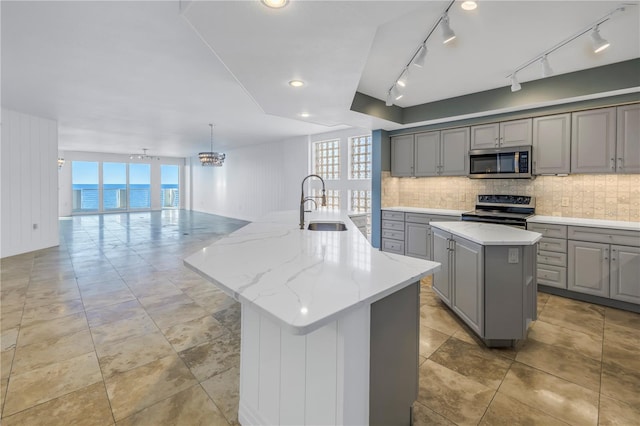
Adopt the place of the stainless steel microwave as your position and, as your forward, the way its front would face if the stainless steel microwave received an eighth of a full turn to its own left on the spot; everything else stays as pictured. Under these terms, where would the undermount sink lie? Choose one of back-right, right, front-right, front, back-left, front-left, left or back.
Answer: right

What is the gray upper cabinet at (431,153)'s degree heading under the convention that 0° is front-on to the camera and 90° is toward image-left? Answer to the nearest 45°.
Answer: approximately 45°

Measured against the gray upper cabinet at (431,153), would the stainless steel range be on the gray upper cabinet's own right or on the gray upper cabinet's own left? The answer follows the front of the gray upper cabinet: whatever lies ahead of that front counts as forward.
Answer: on the gray upper cabinet's own left

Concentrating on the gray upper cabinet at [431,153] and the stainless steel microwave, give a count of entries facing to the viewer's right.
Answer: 0

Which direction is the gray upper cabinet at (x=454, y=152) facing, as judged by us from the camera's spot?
facing the viewer and to the left of the viewer

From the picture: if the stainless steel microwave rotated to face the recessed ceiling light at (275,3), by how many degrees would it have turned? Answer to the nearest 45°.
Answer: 0° — it already faces it

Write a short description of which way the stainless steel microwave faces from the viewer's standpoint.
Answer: facing the viewer

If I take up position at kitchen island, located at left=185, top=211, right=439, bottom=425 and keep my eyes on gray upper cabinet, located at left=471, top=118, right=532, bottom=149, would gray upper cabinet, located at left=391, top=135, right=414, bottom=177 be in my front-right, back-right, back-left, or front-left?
front-left

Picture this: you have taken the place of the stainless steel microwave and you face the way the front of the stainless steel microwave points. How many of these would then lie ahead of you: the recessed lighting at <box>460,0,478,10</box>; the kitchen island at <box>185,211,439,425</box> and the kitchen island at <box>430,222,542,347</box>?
3

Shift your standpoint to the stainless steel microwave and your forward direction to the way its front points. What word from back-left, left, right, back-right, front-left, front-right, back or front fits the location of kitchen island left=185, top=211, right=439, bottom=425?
front

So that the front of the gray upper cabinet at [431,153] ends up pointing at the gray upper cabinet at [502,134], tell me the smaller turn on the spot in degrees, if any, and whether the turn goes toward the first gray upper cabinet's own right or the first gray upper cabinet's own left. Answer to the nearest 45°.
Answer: approximately 90° to the first gray upper cabinet's own left

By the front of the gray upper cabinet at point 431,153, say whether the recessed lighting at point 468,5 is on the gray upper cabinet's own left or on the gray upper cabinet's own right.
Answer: on the gray upper cabinet's own left

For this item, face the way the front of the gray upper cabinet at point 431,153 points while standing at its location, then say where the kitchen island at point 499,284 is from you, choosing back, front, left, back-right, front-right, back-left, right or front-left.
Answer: front-left

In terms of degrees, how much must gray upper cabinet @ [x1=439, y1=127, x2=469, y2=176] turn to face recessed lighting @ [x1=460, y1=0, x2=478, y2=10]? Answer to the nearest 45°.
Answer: approximately 45° to its left
